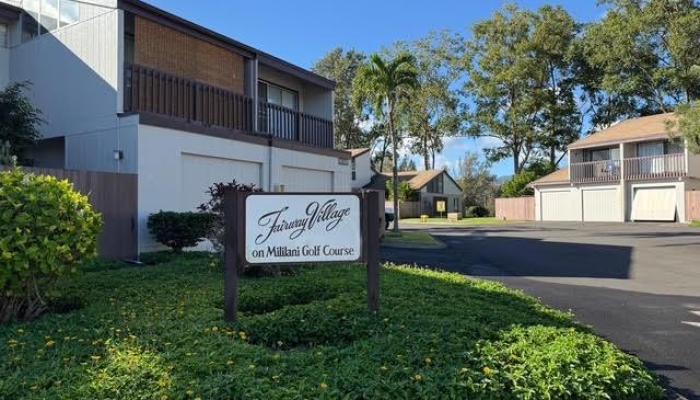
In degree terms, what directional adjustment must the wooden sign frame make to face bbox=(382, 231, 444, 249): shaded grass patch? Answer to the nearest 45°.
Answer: approximately 180°

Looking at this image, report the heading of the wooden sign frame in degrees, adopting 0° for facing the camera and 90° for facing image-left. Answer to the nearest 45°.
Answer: approximately 0°

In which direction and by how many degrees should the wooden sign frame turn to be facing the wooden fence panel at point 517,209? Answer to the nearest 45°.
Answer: approximately 135° to its left

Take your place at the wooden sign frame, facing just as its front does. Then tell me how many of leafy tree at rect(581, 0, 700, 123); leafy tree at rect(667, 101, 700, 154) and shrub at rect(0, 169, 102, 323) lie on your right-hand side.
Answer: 1

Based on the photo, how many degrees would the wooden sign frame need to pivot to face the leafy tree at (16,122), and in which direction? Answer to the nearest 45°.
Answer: approximately 135° to its right

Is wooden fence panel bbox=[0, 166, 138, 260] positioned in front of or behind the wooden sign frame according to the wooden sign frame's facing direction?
behind

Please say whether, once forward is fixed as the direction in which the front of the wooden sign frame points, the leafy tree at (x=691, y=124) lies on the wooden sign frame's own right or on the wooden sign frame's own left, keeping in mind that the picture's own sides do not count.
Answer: on the wooden sign frame's own left

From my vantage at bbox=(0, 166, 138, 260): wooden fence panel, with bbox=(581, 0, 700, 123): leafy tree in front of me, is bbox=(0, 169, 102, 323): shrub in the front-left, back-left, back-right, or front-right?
back-right

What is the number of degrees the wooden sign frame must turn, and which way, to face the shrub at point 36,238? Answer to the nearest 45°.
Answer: approximately 90° to its right
